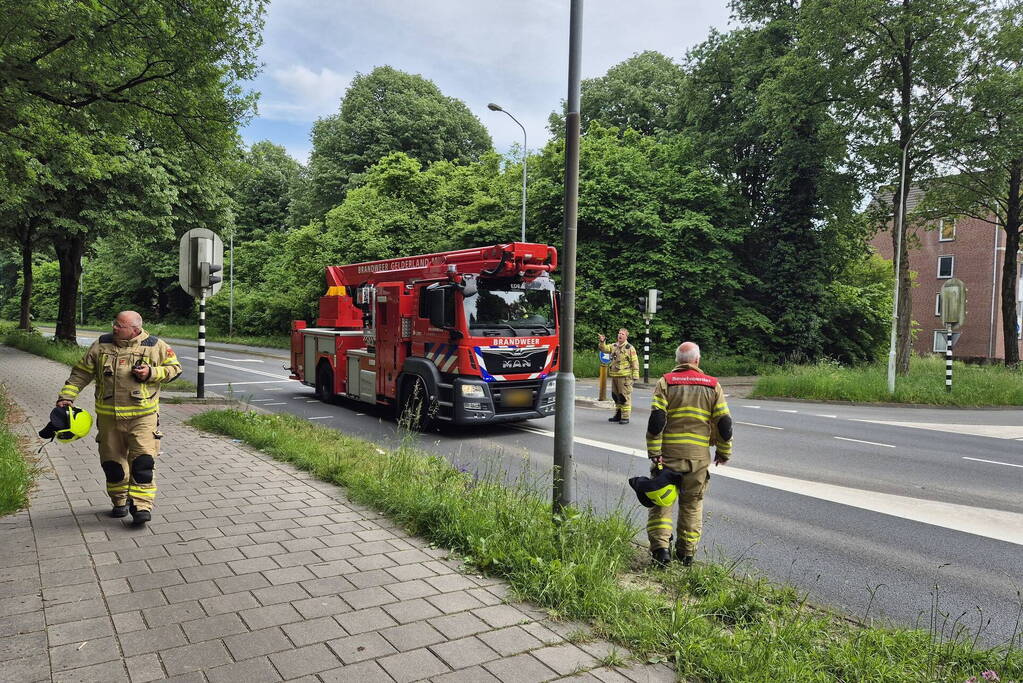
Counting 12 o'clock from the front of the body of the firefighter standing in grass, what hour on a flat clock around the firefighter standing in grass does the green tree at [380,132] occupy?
The green tree is roughly at 11 o'clock from the firefighter standing in grass.

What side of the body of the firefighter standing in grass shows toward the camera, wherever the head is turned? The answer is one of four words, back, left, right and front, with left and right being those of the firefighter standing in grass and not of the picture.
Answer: back

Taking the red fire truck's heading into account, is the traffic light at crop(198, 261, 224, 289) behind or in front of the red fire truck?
behind

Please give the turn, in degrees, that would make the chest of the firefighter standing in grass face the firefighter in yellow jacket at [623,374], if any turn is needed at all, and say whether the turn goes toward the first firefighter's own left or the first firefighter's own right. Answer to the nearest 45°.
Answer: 0° — they already face them

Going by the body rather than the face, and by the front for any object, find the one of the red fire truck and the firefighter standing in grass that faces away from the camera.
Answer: the firefighter standing in grass

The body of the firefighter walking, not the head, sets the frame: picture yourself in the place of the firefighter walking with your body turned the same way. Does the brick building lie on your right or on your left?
on your left

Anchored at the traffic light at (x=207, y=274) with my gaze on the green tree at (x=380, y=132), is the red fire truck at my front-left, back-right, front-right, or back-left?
back-right

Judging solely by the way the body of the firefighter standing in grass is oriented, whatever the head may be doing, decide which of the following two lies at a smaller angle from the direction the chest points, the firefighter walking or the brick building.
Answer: the brick building

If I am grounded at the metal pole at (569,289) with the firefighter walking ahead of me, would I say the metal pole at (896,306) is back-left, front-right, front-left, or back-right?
back-right
